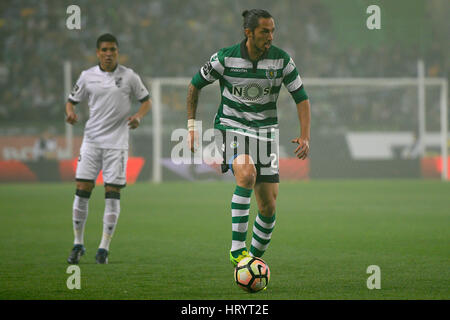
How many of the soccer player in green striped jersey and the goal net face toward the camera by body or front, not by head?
2

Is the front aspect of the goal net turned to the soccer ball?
yes

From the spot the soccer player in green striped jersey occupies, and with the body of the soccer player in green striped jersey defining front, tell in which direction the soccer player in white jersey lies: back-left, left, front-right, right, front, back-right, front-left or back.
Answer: back-right

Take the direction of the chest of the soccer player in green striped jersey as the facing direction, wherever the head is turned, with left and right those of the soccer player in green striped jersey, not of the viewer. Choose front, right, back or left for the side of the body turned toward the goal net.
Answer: back
